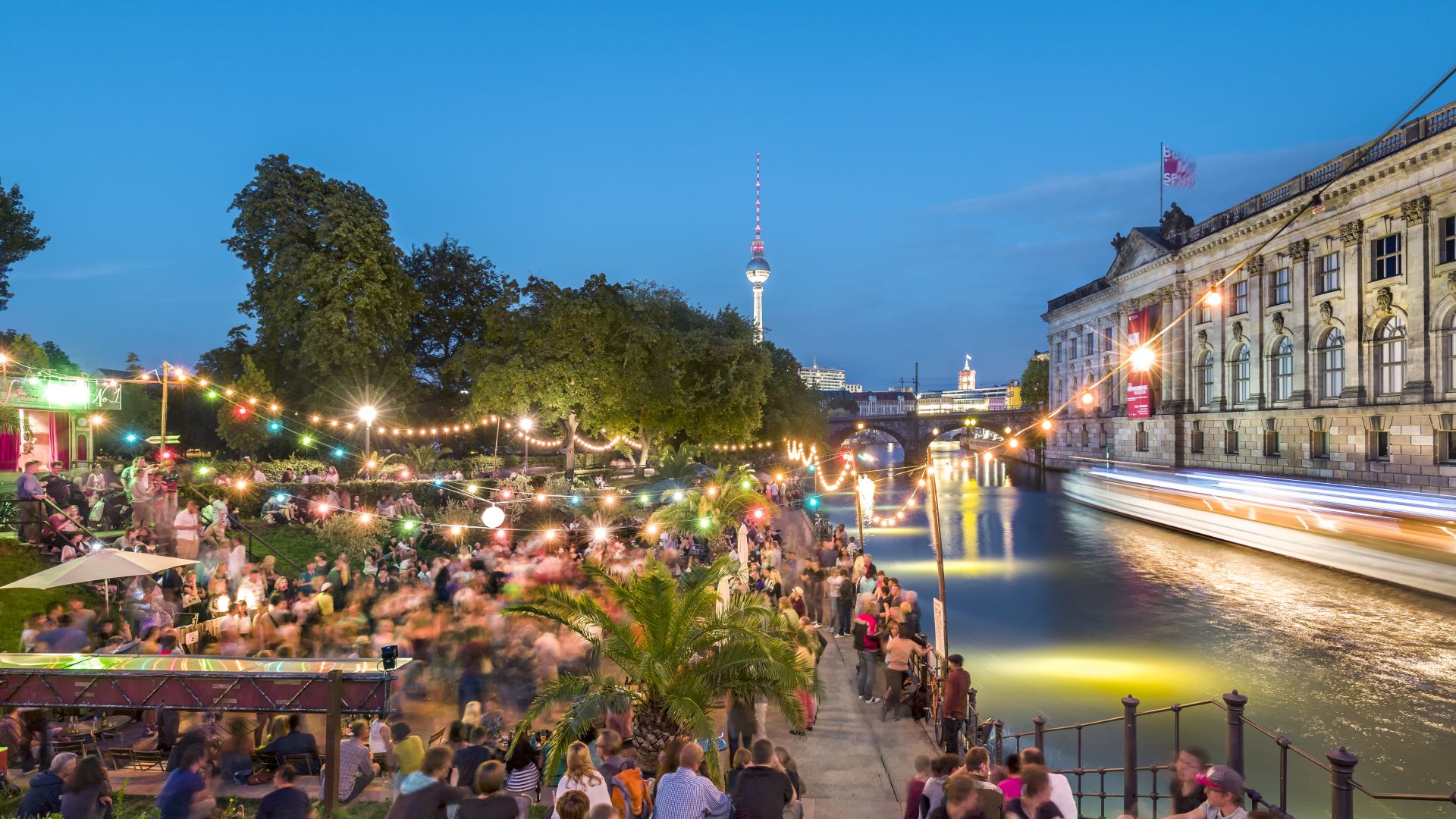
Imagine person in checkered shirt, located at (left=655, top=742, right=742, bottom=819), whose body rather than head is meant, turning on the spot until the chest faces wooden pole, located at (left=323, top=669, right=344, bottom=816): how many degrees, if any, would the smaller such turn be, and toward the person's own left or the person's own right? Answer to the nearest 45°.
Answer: approximately 45° to the person's own left

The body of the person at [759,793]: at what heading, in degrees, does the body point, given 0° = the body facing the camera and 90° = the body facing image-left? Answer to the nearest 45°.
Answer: approximately 180°

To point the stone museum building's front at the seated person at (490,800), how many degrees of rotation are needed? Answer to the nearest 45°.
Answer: approximately 45° to its left

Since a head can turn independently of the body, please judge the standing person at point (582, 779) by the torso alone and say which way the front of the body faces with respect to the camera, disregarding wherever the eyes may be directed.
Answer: away from the camera

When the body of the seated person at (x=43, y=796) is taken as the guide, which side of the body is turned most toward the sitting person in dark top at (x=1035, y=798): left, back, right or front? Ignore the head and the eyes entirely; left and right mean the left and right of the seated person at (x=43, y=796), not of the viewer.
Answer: right

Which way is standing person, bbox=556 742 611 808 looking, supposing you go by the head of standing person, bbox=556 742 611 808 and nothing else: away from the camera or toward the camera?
away from the camera

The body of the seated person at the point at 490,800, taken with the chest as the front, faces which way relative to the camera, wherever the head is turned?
away from the camera

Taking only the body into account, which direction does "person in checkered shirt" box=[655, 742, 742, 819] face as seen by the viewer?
away from the camera

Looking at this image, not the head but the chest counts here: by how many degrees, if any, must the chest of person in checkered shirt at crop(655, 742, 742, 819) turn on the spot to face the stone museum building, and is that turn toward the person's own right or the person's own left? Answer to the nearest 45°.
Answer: approximately 45° to the person's own right

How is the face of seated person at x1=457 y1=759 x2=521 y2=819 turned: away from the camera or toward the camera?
away from the camera

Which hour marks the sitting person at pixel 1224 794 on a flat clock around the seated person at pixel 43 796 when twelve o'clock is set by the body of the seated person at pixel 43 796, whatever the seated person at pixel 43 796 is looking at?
the sitting person at pixel 1224 794 is roughly at 3 o'clock from the seated person at pixel 43 796.

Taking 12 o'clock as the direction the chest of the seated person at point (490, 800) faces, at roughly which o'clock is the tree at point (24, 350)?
The tree is roughly at 11 o'clock from the seated person.

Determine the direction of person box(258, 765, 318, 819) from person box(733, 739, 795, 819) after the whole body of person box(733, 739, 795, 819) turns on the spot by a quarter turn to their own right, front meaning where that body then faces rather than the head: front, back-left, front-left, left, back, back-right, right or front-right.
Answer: back
